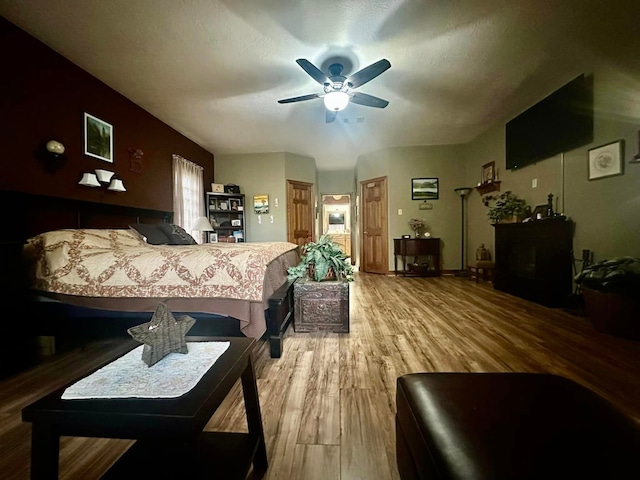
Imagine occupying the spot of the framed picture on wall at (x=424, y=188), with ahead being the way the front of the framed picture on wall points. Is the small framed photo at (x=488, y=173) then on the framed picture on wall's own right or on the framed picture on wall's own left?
on the framed picture on wall's own left

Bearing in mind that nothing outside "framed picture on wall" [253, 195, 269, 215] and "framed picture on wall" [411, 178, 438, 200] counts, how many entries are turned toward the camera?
2

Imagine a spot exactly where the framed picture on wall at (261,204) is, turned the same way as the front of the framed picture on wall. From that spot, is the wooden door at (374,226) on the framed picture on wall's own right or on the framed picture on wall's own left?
on the framed picture on wall's own left

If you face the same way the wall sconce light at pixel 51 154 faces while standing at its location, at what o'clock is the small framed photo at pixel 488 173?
The small framed photo is roughly at 11 o'clock from the wall sconce light.

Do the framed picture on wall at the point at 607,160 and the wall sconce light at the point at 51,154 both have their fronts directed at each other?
yes

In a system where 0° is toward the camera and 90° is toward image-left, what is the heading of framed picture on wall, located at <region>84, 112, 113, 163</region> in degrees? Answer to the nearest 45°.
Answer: approximately 315°

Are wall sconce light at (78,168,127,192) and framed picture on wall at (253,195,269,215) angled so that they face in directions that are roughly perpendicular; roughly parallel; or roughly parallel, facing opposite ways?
roughly perpendicular

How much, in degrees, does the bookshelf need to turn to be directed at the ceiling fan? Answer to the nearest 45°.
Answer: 0° — it already faces it

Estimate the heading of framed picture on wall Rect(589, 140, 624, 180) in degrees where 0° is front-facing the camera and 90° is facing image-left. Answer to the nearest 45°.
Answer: approximately 45°

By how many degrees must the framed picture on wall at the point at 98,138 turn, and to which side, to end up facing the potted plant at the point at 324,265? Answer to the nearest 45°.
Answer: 0° — it already faces it

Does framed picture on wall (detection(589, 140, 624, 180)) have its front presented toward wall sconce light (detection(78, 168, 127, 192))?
yes

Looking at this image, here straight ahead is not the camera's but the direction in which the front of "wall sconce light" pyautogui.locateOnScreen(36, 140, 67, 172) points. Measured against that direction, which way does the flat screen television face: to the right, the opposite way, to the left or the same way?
the opposite way

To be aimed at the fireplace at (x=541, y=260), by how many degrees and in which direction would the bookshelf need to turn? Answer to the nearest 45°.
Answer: approximately 45° to its left

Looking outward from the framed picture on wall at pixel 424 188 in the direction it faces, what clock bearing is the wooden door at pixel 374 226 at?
The wooden door is roughly at 3 o'clock from the framed picture on wall.

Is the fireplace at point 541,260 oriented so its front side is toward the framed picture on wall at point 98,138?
yes

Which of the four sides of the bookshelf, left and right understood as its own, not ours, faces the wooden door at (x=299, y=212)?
left

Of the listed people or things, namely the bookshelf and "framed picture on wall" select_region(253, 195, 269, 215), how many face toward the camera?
2
